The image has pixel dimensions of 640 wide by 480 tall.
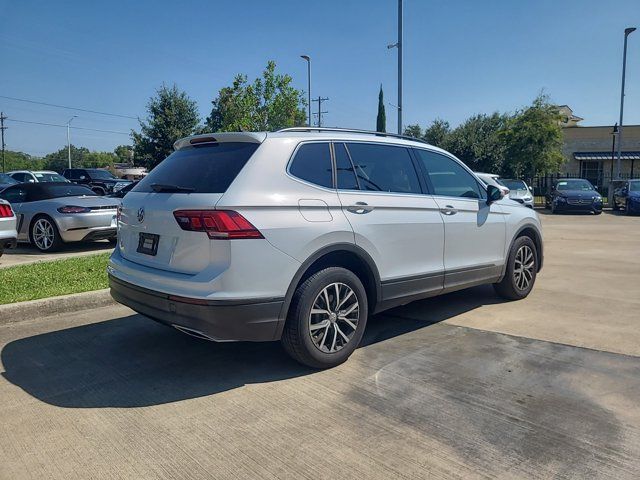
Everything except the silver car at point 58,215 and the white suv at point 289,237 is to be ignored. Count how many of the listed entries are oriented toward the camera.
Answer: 0

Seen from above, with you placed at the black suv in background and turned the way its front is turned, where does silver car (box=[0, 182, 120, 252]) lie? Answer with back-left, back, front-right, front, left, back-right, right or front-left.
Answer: front-right

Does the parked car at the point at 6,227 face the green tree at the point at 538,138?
no

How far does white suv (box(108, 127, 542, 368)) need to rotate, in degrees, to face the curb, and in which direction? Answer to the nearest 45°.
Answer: approximately 90° to its left

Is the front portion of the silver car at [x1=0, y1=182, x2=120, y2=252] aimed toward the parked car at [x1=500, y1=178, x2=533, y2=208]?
no

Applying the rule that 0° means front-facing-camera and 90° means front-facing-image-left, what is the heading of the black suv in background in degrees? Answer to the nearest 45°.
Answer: approximately 315°

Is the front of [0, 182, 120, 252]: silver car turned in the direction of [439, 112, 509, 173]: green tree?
no

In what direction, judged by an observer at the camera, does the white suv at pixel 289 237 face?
facing away from the viewer and to the right of the viewer

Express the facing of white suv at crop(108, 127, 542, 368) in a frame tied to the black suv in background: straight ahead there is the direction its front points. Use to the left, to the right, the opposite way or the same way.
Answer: to the left

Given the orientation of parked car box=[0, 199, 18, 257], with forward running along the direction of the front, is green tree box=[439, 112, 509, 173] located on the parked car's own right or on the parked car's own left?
on the parked car's own right

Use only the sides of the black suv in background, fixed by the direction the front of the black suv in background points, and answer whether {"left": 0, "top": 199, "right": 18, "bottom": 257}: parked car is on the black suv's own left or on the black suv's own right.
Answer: on the black suv's own right

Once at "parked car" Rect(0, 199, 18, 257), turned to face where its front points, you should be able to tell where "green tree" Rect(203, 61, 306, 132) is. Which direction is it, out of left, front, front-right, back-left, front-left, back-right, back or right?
right

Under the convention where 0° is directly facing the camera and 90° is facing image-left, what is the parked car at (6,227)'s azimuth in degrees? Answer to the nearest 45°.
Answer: approximately 135°

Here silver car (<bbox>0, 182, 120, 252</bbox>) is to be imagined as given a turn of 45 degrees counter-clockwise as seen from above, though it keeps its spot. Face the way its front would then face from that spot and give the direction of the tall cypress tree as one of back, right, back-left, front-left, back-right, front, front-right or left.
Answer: back-right

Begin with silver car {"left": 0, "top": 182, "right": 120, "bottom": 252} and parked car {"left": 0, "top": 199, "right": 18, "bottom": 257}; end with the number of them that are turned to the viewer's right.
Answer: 0

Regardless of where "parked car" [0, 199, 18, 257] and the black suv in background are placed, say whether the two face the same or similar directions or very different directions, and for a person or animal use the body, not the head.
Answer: very different directions

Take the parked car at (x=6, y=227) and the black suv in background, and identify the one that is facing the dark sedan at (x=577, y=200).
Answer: the black suv in background

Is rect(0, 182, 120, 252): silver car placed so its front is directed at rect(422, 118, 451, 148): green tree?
no

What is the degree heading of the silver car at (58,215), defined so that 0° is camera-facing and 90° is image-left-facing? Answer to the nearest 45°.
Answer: approximately 135°
